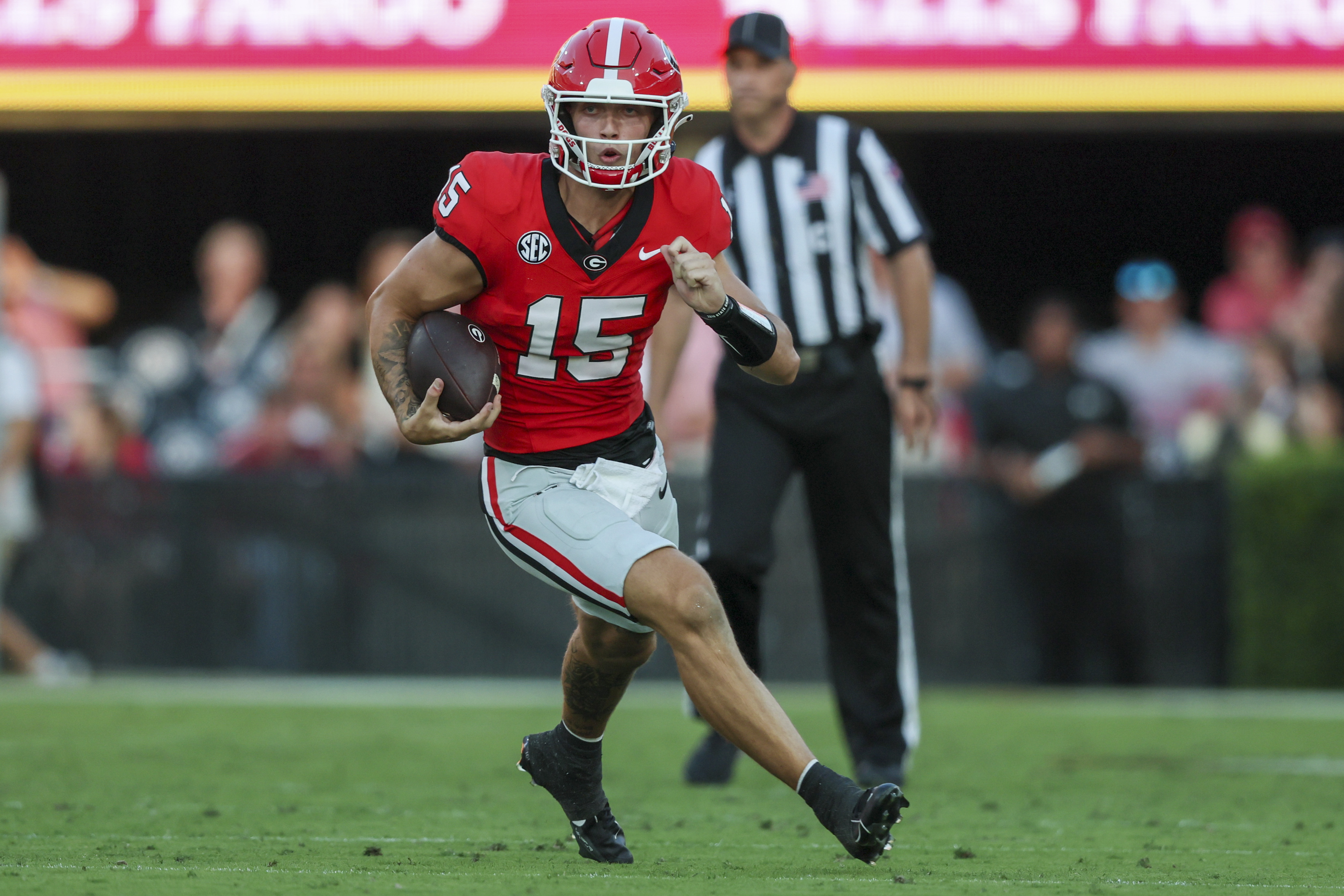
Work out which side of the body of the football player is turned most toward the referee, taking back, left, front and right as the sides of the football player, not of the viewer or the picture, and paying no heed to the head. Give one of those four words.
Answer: back

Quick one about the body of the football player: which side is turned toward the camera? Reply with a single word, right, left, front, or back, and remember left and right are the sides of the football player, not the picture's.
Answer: front

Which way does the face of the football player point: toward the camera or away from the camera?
toward the camera
